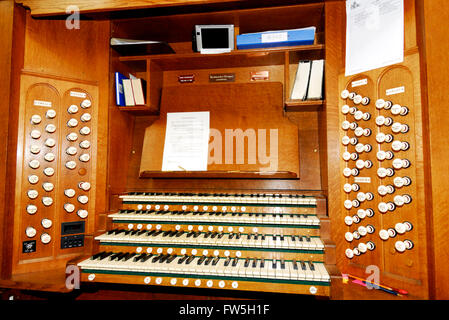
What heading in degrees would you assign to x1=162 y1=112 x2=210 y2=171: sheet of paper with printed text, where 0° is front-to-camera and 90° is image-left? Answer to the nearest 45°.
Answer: approximately 0°

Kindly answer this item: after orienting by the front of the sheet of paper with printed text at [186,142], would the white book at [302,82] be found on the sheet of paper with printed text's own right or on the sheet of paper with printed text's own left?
on the sheet of paper with printed text's own left
